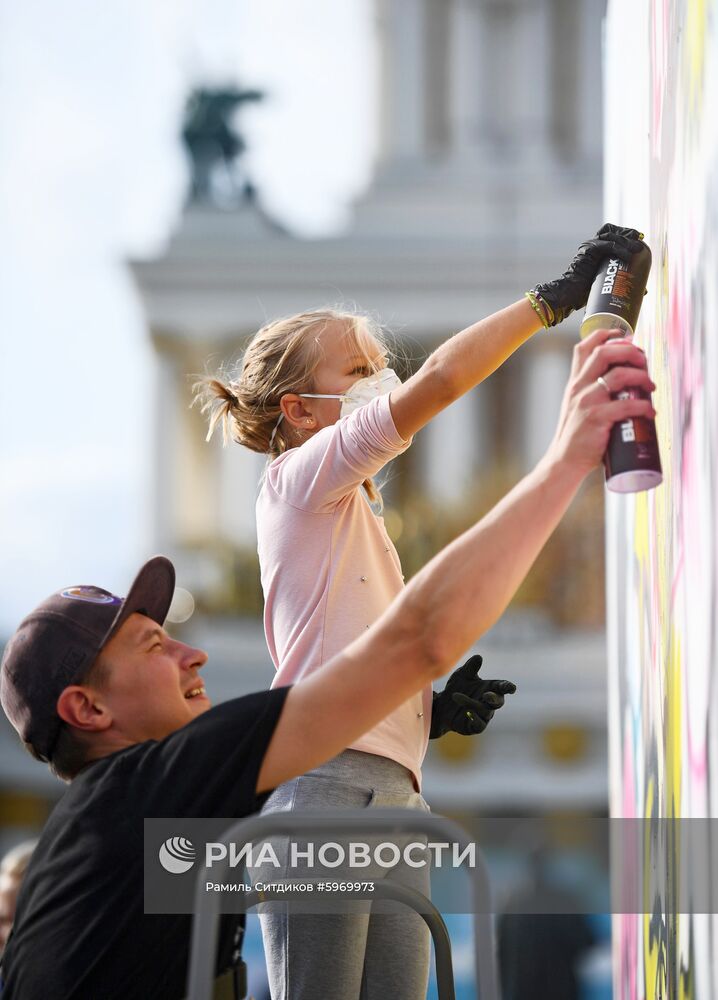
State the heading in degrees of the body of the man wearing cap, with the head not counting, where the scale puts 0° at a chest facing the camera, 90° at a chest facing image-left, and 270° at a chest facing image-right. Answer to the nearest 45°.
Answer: approximately 270°

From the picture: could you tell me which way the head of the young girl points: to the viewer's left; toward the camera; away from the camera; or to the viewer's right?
to the viewer's right

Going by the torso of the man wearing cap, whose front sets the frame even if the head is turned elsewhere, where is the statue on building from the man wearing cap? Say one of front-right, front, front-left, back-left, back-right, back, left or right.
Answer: left

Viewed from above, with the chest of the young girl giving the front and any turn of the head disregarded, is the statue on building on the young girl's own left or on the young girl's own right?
on the young girl's own left

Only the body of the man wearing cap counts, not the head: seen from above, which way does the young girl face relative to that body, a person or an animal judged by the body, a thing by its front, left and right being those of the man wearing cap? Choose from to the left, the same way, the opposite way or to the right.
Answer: the same way

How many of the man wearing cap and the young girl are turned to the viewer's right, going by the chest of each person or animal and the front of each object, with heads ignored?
2

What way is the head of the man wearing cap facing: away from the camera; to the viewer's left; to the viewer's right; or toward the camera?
to the viewer's right

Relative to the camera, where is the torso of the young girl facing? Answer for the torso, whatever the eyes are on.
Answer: to the viewer's right
